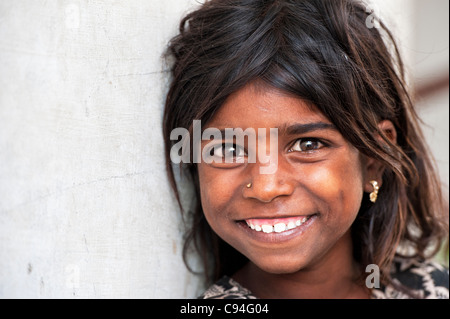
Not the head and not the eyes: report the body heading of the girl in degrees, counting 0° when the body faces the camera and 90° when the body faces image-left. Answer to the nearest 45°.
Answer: approximately 0°

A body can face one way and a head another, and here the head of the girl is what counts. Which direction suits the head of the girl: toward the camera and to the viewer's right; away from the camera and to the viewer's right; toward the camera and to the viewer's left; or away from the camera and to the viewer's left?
toward the camera and to the viewer's left
